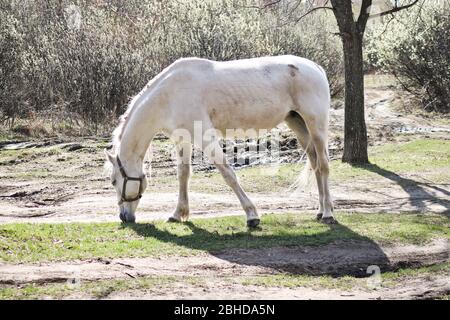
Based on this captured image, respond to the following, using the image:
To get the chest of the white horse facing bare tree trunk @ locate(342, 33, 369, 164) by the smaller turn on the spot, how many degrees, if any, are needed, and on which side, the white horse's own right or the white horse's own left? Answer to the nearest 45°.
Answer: approximately 135° to the white horse's own right

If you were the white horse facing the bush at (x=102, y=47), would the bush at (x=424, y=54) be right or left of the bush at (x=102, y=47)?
right

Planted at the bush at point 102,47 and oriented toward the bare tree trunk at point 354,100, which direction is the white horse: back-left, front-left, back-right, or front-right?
front-right

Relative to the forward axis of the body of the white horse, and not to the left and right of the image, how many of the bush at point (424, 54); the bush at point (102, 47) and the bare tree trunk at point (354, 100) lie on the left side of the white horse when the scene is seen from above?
0

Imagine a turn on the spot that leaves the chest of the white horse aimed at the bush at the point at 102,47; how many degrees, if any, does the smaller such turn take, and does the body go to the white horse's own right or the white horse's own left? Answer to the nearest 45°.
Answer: approximately 90° to the white horse's own right

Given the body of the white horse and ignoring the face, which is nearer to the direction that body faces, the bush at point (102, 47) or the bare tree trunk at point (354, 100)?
the bush

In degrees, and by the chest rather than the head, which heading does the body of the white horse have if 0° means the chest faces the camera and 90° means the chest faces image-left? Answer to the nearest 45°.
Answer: approximately 90°

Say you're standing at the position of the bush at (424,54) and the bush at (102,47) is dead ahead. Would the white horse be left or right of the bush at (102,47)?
left

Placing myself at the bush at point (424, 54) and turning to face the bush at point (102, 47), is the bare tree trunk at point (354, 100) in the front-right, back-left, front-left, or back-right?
front-left

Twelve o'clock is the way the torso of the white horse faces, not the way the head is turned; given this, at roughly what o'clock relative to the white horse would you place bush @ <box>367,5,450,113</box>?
The bush is roughly at 4 o'clock from the white horse.
